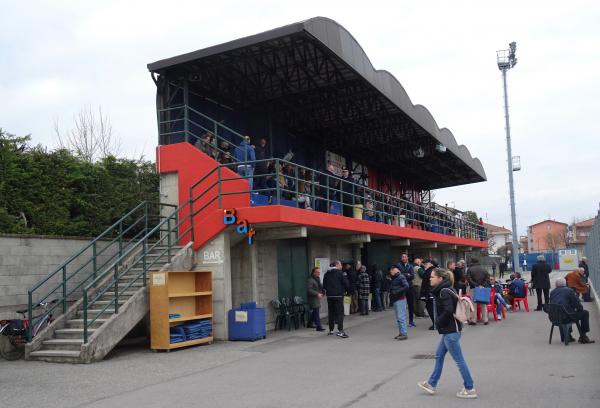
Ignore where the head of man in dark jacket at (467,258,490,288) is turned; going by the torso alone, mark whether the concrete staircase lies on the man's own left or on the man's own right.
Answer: on the man's own left

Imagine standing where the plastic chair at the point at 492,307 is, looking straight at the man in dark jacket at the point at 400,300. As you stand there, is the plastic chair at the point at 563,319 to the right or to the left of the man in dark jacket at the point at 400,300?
left

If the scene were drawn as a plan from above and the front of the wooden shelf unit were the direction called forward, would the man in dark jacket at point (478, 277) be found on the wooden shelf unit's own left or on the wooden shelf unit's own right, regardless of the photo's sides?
on the wooden shelf unit's own left

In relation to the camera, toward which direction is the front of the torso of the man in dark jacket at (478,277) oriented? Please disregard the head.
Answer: away from the camera

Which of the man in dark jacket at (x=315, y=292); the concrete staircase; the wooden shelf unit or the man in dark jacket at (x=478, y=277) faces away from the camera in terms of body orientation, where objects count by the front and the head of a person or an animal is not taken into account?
the man in dark jacket at (x=478, y=277)

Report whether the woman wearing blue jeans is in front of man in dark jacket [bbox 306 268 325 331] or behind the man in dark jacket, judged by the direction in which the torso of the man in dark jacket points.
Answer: in front
